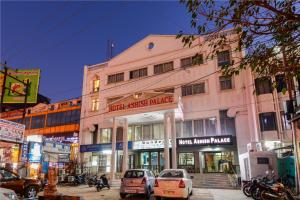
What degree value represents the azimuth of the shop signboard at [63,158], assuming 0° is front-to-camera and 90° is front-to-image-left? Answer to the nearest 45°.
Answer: approximately 0°

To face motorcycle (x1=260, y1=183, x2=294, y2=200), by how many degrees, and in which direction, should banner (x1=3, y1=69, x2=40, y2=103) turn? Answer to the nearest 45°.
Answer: approximately 45° to its left

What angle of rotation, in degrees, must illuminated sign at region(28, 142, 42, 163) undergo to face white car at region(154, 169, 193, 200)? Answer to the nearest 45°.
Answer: approximately 45° to its left

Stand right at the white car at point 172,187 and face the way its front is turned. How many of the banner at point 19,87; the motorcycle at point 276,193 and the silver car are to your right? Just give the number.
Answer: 1

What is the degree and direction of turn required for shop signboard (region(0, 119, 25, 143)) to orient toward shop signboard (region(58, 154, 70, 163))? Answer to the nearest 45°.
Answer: approximately 90° to its left

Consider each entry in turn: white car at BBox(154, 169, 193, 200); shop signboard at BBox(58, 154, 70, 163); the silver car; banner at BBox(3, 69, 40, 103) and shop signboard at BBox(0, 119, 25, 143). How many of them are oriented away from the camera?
2

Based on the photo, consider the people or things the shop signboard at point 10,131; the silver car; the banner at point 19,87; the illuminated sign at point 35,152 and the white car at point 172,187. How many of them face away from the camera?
2

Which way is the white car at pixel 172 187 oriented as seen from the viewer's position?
away from the camera

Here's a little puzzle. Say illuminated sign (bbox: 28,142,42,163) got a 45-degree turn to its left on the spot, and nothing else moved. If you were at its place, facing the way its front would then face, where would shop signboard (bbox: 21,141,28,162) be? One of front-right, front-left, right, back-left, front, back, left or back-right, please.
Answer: right

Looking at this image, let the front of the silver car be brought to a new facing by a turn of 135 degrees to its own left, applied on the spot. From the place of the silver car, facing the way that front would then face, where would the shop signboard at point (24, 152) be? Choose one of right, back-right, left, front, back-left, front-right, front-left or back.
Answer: right

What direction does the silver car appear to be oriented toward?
away from the camera

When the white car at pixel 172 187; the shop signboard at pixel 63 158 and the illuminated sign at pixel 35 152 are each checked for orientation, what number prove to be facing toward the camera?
2
